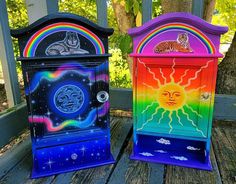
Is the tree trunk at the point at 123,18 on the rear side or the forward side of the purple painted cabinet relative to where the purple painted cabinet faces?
on the rear side

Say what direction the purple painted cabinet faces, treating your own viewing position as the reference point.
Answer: facing the viewer

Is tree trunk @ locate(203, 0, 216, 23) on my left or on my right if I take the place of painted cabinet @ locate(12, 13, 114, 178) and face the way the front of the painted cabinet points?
on my left

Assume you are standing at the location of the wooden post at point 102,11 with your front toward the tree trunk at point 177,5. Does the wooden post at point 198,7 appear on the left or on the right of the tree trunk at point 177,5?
right

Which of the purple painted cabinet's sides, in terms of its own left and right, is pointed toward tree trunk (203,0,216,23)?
back

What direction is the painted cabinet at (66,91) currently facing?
toward the camera

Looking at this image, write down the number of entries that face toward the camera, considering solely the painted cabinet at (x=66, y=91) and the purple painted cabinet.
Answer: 2

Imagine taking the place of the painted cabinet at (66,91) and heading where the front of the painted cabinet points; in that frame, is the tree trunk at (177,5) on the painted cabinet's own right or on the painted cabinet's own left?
on the painted cabinet's own left

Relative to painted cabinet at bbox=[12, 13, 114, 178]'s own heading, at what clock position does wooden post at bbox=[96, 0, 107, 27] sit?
The wooden post is roughly at 7 o'clock from the painted cabinet.

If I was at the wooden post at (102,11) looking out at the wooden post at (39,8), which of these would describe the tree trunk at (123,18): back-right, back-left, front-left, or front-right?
back-right

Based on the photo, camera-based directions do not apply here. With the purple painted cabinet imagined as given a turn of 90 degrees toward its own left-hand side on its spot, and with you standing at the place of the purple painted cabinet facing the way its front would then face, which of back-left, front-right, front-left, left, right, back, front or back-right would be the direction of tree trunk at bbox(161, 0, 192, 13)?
left
